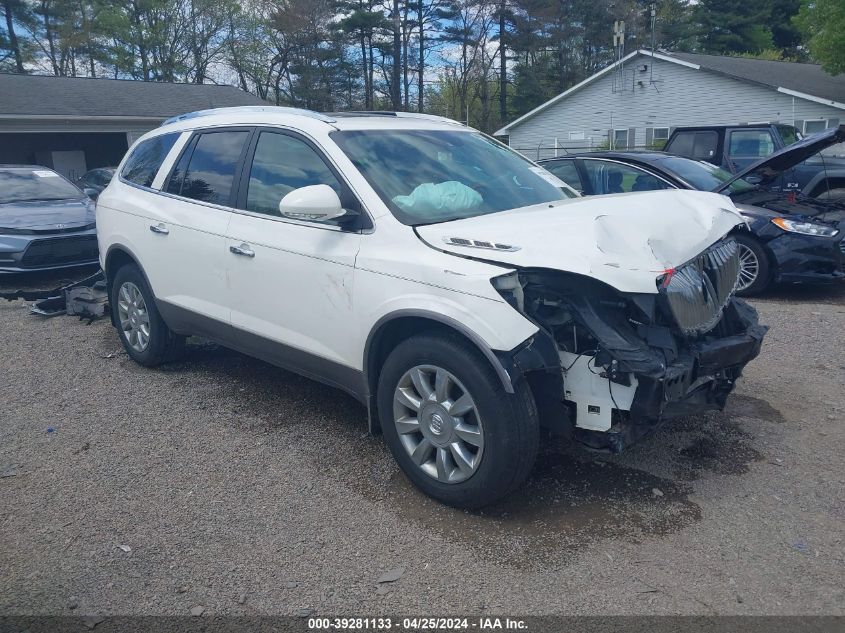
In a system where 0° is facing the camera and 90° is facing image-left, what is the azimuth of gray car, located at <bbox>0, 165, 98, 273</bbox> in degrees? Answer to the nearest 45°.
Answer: approximately 315°

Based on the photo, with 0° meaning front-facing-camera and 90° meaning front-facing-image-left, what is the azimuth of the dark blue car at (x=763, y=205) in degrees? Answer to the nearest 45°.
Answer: approximately 315°

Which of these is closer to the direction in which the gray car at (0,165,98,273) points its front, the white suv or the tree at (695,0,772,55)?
the white suv

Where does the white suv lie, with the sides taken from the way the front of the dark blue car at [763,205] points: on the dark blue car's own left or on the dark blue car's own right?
on the dark blue car's own right

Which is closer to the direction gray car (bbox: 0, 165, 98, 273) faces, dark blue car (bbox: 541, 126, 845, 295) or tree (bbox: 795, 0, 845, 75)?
the dark blue car

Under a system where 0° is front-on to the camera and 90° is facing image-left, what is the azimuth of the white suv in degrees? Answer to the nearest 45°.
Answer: approximately 315°

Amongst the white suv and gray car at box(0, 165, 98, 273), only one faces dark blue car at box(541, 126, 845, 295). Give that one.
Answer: gray car at box(0, 165, 98, 273)

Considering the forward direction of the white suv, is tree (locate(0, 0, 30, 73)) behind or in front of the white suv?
behind
